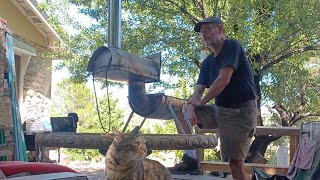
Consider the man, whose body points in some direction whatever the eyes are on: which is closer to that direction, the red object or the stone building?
the red object

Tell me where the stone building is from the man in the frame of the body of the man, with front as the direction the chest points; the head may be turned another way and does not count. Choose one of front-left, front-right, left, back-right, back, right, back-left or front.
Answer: right

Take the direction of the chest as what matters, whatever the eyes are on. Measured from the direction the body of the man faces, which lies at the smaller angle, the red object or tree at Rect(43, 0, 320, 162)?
the red object

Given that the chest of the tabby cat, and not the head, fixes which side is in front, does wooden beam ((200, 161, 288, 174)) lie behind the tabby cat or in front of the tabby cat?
behind

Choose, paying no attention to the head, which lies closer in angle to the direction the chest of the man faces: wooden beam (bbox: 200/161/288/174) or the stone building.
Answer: the stone building

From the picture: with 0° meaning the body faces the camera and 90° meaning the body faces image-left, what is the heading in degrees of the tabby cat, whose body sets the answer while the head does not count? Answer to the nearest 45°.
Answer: approximately 45°

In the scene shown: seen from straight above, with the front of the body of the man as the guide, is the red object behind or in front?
in front

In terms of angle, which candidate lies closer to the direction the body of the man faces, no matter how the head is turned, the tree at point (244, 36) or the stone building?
the stone building

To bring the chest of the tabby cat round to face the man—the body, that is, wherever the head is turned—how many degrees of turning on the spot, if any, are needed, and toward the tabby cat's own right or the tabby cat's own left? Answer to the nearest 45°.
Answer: approximately 180°

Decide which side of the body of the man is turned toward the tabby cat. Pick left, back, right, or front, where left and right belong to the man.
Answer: front

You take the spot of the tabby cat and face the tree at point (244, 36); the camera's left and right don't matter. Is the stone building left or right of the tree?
left

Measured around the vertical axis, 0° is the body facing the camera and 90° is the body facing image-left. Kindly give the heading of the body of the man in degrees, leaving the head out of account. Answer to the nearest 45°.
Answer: approximately 45°

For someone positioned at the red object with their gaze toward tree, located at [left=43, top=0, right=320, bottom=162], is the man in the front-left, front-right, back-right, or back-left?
front-right

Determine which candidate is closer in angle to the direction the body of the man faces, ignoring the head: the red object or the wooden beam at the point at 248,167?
the red object
